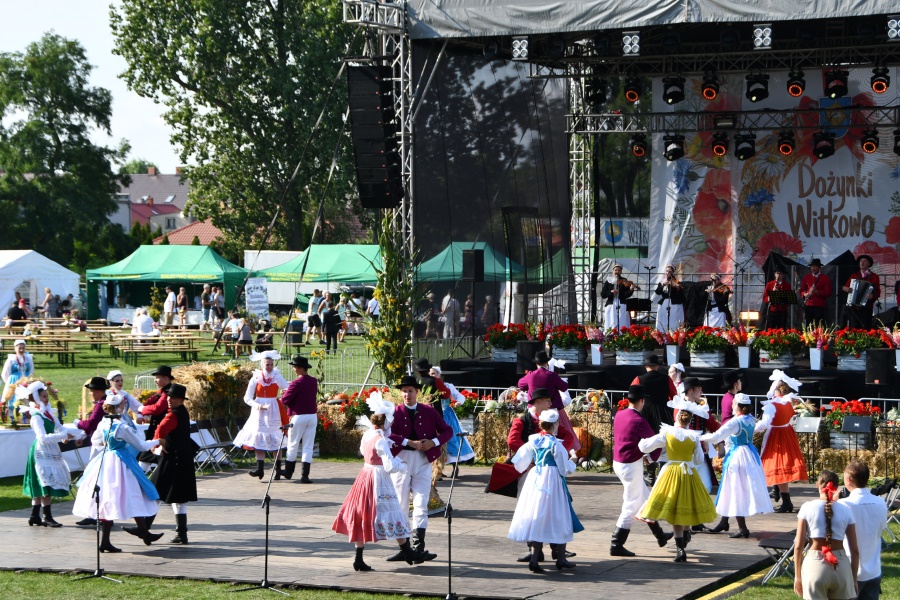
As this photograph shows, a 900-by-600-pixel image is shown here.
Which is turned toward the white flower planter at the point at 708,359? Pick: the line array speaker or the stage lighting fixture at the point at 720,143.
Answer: the stage lighting fixture

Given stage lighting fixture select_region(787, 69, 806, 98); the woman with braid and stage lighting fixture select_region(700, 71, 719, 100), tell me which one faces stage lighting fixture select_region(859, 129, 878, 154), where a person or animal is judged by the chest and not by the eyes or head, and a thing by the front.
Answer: the woman with braid

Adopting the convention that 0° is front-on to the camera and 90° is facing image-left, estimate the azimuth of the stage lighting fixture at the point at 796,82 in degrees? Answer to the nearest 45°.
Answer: approximately 0°

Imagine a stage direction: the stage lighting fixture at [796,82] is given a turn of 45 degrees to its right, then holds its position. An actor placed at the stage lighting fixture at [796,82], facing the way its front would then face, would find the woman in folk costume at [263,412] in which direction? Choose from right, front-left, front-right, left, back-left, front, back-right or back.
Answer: front

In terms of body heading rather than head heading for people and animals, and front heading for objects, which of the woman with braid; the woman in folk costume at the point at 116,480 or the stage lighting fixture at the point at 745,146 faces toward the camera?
the stage lighting fixture

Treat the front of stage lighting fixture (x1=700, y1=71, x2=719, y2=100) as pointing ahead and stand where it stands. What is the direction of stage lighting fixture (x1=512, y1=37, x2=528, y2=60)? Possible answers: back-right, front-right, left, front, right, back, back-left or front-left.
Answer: front-right

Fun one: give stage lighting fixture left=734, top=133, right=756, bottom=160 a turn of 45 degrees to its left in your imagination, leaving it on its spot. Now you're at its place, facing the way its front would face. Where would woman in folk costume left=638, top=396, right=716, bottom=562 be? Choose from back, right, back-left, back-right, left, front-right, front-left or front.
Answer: front-right

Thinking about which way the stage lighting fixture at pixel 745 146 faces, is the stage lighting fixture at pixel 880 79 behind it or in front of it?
in front

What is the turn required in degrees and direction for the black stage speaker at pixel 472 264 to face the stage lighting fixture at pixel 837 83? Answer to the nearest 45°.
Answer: approximately 135° to its left

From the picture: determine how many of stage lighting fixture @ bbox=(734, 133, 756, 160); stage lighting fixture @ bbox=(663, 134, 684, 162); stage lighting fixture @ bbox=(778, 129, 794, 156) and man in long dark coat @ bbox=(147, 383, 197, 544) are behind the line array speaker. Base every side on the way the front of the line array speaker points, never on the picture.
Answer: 3

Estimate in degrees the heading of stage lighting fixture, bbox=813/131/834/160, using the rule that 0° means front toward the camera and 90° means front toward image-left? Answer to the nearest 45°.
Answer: approximately 0°

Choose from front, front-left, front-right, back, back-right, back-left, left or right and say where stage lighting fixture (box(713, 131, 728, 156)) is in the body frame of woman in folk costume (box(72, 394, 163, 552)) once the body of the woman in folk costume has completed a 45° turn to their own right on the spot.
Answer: front-left

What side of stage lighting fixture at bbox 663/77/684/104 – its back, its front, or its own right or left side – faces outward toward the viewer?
front

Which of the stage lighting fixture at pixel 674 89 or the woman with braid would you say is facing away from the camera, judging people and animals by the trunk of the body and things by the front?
the woman with braid
